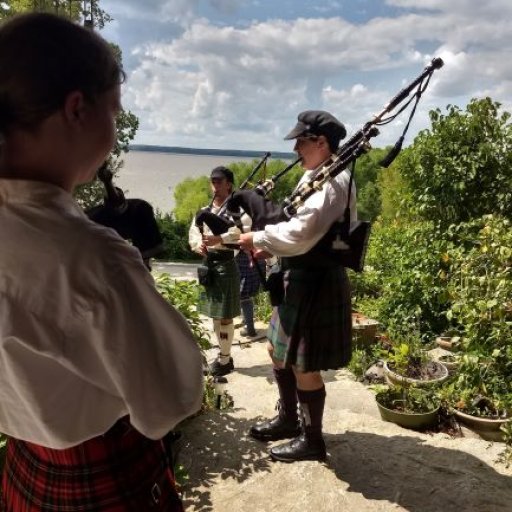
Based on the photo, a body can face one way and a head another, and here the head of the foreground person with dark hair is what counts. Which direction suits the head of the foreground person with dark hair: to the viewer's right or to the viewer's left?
to the viewer's right

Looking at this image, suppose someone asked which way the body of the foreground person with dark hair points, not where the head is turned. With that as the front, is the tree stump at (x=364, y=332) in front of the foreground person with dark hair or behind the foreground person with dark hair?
in front

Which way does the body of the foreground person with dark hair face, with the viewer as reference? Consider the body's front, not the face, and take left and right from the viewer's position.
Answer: facing away from the viewer and to the right of the viewer

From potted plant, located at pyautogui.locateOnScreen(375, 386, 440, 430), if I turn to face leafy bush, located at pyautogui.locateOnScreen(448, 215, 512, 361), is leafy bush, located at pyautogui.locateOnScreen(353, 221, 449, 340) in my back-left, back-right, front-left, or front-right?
front-left

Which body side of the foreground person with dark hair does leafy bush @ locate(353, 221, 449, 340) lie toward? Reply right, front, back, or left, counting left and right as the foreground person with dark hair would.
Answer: front

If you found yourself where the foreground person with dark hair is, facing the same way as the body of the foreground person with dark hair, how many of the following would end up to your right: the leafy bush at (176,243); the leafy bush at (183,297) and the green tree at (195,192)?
0

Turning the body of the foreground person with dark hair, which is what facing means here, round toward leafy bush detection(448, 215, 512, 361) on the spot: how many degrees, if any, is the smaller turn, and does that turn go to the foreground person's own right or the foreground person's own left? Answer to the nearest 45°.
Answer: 0° — they already face it

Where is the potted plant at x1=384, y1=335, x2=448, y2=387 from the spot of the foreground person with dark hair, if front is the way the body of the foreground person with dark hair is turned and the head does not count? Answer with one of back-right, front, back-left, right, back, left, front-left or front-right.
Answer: front

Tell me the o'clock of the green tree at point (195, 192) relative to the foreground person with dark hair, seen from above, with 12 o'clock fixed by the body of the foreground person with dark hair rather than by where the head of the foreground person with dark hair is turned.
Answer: The green tree is roughly at 11 o'clock from the foreground person with dark hair.

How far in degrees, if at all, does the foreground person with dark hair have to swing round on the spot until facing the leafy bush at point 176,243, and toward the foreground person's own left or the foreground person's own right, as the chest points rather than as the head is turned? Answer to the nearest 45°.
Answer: approximately 45° to the foreground person's own left

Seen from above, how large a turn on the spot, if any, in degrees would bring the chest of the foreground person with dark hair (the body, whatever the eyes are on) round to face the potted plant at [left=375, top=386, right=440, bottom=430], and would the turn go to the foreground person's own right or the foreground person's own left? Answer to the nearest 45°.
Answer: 0° — they already face it
